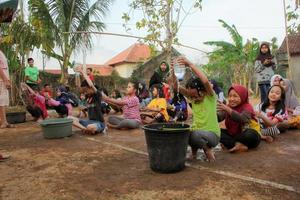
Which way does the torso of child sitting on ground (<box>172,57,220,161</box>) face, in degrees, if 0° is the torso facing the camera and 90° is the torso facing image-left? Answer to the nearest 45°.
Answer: approximately 45°

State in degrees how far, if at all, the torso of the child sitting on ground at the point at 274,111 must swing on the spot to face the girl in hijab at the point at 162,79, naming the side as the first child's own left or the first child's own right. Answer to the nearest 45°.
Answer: approximately 90° to the first child's own right

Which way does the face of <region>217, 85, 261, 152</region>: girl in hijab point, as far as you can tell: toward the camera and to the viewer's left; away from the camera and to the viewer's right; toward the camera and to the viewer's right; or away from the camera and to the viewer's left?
toward the camera and to the viewer's left

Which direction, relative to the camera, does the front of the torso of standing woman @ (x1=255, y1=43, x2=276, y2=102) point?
toward the camera

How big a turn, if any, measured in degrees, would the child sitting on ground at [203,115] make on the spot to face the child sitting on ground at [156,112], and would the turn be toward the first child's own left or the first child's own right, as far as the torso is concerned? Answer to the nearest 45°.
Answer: approximately 135° to the first child's own right

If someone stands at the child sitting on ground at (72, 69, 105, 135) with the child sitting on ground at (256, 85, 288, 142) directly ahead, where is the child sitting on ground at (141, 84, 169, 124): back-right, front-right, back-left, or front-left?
front-left

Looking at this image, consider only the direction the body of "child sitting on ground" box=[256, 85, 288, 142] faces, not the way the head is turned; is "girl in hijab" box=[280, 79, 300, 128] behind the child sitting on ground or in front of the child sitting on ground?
behind

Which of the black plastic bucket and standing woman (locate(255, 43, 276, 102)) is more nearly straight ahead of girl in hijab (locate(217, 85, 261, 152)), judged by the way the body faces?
the black plastic bucket

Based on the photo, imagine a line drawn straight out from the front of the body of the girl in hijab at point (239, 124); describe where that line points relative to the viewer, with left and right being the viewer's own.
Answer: facing the viewer and to the left of the viewer

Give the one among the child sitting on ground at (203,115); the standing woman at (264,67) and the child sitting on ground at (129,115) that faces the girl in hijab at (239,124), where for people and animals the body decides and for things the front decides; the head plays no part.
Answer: the standing woman

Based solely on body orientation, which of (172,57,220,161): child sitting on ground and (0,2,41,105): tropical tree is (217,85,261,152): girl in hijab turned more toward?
the child sitting on ground

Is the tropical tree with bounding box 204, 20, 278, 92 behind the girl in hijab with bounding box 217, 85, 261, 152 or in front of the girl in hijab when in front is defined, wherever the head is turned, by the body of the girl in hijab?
behind
